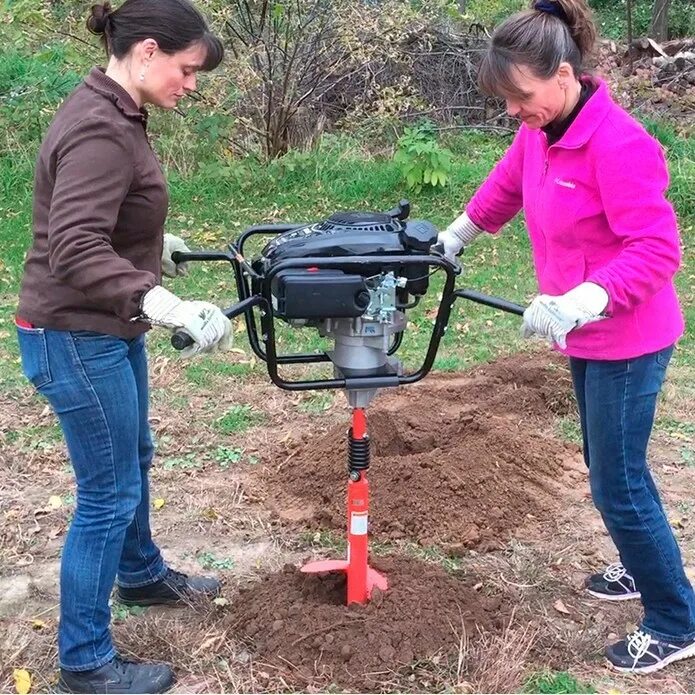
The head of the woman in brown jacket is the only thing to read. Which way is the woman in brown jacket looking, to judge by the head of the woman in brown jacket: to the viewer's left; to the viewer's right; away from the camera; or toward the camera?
to the viewer's right

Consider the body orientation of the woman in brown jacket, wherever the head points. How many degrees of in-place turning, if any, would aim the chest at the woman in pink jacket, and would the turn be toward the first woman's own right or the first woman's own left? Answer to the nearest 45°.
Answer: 0° — they already face them

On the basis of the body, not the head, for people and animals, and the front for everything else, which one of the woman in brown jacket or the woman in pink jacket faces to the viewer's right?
the woman in brown jacket

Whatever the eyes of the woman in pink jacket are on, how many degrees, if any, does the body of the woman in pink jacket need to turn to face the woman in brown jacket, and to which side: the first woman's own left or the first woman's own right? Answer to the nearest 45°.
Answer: approximately 45° to the first woman's own right

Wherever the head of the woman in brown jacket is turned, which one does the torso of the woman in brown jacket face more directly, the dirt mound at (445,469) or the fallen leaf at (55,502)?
the dirt mound

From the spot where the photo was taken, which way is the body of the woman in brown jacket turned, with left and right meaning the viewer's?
facing to the right of the viewer

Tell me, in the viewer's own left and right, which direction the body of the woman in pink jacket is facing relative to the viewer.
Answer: facing the viewer and to the left of the viewer

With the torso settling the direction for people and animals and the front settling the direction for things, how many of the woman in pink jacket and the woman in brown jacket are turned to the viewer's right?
1

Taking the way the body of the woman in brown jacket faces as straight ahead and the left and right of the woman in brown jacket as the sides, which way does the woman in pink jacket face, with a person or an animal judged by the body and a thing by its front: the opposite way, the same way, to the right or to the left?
the opposite way

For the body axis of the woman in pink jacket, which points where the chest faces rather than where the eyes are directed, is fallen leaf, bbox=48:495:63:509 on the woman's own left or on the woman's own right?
on the woman's own right

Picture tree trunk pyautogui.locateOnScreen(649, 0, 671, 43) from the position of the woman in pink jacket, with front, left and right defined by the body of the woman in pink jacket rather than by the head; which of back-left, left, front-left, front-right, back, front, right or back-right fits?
back-right

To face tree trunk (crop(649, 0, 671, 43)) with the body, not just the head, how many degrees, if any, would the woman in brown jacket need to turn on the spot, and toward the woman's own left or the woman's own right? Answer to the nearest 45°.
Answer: approximately 45° to the woman's own left
